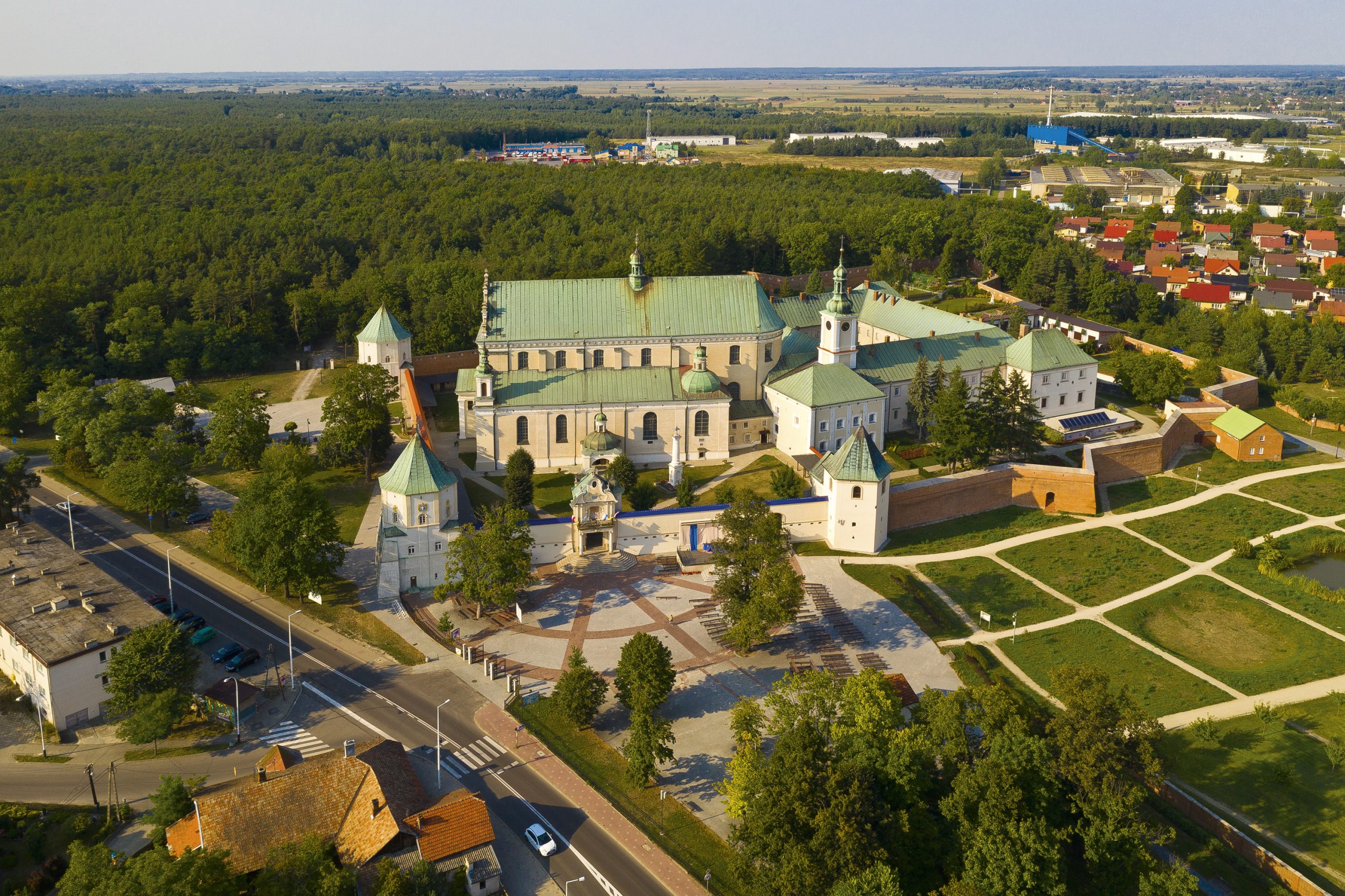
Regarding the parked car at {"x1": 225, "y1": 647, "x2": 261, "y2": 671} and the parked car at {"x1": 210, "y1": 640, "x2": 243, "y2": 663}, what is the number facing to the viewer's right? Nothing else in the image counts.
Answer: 0

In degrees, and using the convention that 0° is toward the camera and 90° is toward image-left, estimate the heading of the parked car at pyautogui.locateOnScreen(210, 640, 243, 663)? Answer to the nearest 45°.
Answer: approximately 45°

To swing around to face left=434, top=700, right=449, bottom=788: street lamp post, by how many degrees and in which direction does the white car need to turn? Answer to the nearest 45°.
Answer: approximately 180°

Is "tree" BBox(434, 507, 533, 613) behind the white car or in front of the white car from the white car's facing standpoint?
behind

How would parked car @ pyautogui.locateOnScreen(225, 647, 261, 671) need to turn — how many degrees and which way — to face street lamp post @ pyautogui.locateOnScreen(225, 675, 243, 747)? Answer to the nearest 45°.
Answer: approximately 45° to its left

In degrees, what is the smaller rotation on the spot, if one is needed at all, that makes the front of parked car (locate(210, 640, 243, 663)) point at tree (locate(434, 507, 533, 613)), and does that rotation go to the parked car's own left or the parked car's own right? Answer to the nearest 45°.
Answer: approximately 135° to the parked car's own left

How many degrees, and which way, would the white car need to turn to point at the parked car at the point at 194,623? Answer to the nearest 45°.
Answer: approximately 180°

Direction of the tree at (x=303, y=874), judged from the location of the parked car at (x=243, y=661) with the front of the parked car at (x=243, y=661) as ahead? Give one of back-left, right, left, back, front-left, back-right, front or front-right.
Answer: front-left

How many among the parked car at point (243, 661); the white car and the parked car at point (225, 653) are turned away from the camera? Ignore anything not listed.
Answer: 0

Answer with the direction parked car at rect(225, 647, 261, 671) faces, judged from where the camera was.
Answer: facing the viewer and to the left of the viewer

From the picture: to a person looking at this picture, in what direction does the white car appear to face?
facing the viewer and to the right of the viewer

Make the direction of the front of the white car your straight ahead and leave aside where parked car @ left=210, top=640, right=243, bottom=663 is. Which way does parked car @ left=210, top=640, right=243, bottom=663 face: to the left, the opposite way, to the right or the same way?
to the right

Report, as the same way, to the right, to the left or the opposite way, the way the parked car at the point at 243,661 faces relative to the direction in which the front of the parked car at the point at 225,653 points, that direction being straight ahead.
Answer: the same way

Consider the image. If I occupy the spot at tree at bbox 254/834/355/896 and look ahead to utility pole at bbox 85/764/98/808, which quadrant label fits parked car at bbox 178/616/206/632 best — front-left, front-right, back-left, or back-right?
front-right

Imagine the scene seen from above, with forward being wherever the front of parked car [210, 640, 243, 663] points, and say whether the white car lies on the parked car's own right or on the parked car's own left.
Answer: on the parked car's own left

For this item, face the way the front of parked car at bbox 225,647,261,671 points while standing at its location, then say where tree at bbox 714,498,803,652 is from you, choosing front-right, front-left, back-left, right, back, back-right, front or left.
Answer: back-left

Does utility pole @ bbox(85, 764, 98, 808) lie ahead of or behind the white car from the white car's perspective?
behind

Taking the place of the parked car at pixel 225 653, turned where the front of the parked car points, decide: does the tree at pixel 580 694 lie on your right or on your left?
on your left
